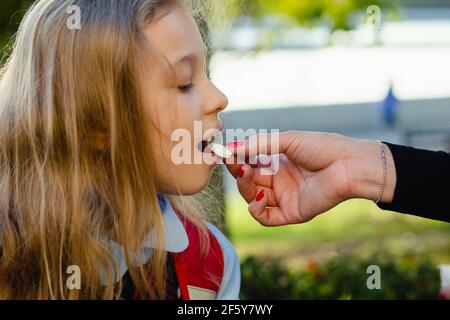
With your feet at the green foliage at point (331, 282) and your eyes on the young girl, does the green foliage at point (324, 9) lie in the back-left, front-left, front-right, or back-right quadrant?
back-right

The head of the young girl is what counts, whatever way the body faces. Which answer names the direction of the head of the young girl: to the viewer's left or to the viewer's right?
to the viewer's right

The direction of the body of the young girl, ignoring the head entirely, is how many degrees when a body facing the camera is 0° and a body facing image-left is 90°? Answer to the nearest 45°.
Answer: approximately 270°

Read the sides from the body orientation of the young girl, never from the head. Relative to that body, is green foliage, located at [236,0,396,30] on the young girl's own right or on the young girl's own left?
on the young girl's own left
